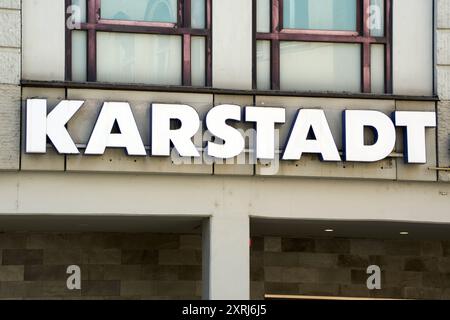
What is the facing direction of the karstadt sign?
toward the camera
